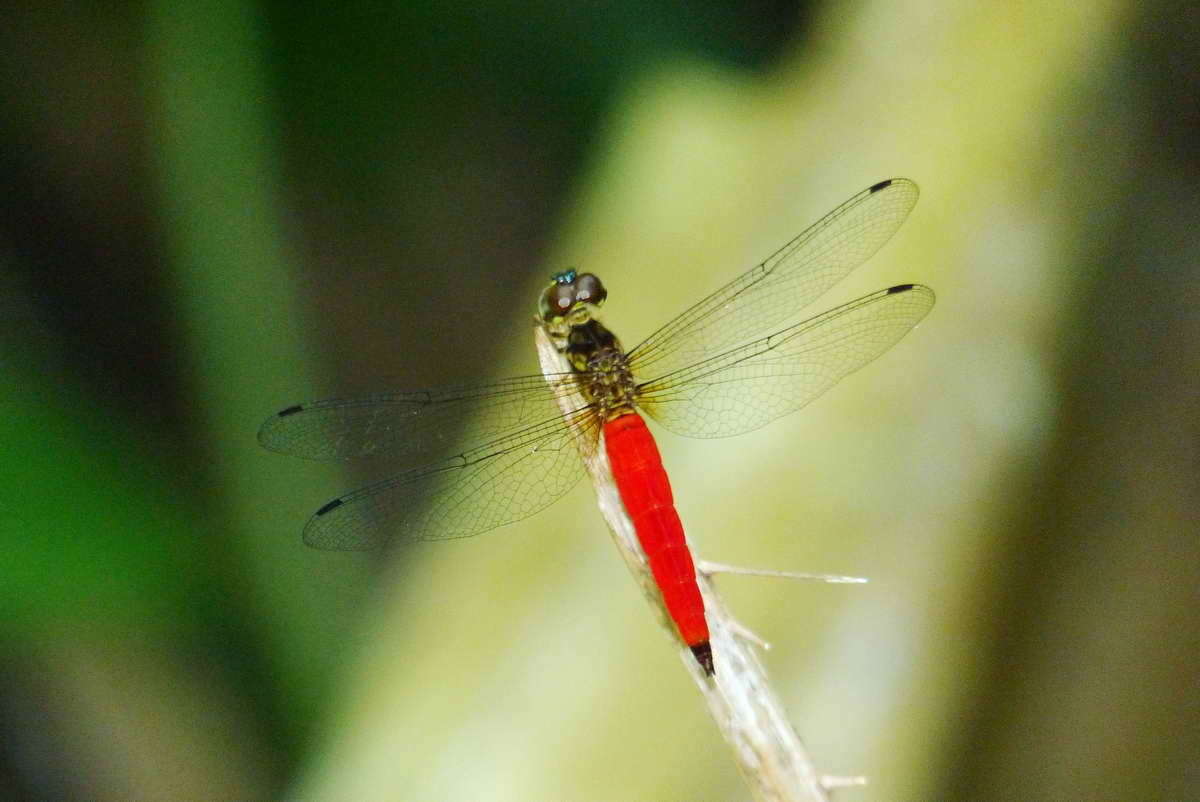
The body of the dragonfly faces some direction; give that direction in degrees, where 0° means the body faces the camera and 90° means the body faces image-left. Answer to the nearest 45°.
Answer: approximately 180°
